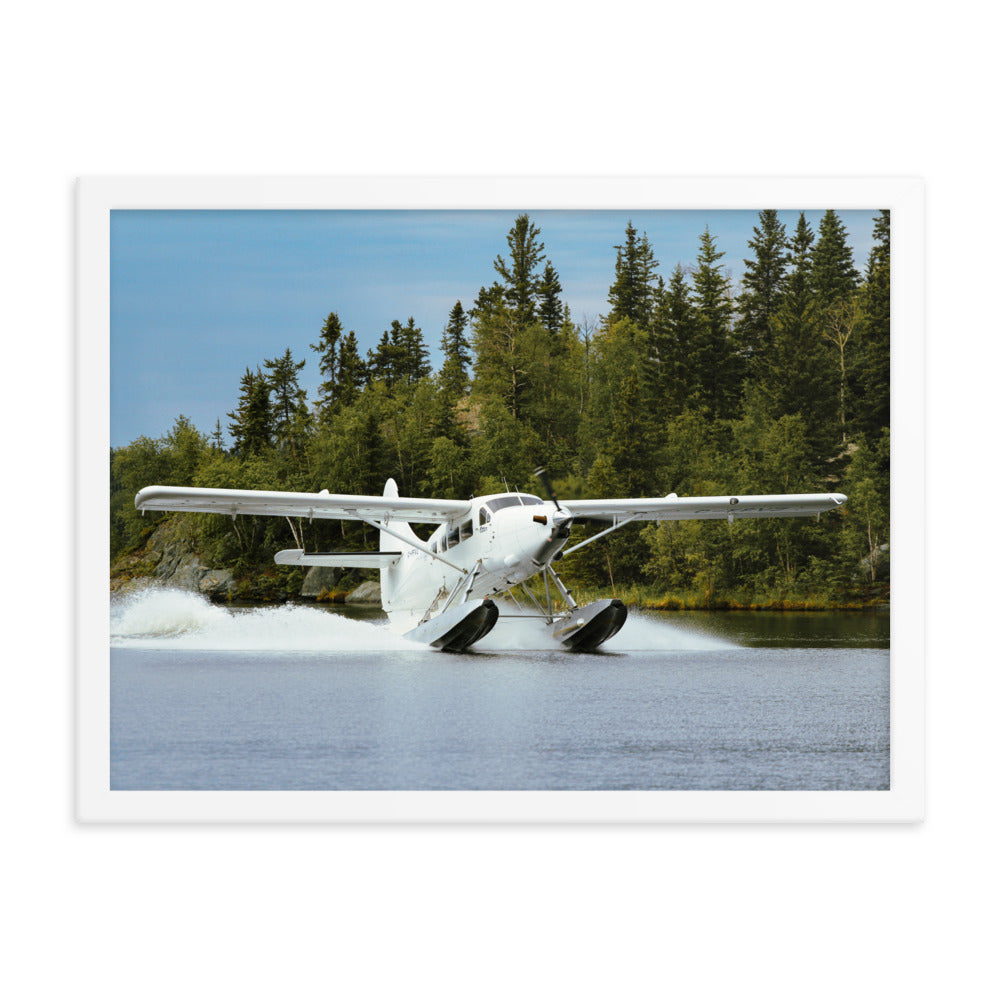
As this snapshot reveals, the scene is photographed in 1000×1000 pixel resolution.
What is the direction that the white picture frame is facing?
toward the camera
